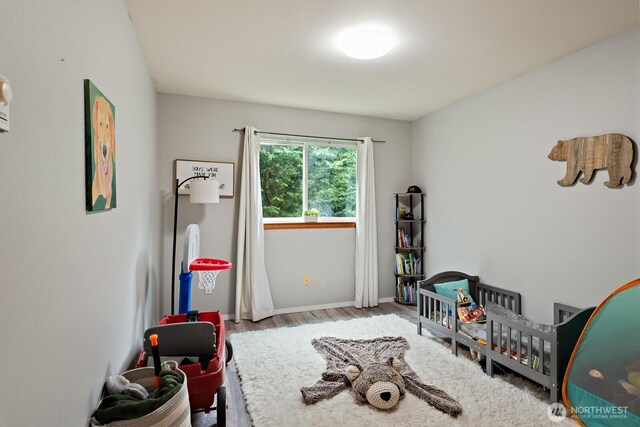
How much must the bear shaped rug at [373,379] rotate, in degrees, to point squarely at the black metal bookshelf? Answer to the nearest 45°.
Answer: approximately 180°

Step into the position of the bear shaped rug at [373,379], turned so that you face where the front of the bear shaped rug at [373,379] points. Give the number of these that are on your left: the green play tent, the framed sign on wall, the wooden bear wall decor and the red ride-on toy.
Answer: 2

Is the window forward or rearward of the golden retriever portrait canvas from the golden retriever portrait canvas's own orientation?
forward

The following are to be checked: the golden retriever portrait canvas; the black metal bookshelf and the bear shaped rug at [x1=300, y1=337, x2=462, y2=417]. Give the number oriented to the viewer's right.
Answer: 1

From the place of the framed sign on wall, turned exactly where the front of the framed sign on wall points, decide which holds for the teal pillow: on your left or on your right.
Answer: on your left

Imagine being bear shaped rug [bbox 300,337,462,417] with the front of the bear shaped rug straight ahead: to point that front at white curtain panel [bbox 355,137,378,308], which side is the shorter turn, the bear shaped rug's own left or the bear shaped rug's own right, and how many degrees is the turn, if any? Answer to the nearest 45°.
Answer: approximately 180°

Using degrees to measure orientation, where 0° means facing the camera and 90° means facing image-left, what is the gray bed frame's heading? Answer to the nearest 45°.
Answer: approximately 315°

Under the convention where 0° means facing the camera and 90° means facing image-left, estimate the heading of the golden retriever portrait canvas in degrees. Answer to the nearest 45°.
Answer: approximately 270°

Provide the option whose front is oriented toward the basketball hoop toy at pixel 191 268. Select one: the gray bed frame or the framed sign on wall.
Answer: the framed sign on wall
